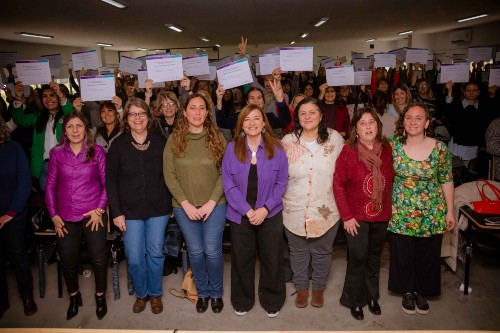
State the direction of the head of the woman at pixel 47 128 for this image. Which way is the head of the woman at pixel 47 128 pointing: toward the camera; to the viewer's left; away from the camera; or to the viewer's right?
toward the camera

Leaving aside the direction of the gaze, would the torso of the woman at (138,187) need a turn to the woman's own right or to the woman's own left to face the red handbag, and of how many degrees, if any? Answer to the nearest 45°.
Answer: approximately 90° to the woman's own left

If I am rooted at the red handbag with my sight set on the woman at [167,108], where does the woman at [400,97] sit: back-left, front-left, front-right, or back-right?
front-right

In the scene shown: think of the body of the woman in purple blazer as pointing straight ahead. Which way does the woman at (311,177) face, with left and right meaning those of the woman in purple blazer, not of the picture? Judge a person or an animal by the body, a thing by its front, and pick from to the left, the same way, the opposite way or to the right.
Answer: the same way

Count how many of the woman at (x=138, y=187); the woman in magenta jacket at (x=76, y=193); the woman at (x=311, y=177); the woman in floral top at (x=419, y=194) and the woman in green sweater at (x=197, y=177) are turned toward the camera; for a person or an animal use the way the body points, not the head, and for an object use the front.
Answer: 5

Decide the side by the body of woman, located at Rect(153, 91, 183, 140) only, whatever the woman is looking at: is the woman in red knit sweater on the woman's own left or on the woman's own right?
on the woman's own left

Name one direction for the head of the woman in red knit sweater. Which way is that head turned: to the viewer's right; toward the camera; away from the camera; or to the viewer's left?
toward the camera

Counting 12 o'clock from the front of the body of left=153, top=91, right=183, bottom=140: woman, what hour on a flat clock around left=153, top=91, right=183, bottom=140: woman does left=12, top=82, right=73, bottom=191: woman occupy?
left=12, top=82, right=73, bottom=191: woman is roughly at 4 o'clock from left=153, top=91, right=183, bottom=140: woman.

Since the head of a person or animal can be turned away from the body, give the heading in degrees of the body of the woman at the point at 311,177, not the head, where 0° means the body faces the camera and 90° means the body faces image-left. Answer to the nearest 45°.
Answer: approximately 0°

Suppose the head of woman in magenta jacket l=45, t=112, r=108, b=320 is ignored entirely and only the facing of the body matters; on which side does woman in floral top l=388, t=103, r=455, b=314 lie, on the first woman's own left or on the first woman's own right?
on the first woman's own left

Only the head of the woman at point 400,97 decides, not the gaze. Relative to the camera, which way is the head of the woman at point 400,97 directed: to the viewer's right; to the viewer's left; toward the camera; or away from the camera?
toward the camera

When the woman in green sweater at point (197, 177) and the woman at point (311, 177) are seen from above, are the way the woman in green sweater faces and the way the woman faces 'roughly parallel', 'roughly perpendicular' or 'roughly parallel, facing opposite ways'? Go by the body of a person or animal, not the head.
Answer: roughly parallel

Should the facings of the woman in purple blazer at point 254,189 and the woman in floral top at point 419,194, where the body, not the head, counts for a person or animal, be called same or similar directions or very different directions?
same or similar directions

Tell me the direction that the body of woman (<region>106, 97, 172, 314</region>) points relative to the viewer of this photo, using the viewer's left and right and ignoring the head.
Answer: facing the viewer

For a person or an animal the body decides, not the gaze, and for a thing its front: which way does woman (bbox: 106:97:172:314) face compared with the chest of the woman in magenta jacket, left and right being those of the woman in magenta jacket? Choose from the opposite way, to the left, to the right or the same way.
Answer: the same way

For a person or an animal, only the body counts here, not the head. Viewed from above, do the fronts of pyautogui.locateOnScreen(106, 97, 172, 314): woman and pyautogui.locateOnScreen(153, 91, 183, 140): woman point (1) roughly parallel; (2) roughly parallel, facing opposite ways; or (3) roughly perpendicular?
roughly parallel

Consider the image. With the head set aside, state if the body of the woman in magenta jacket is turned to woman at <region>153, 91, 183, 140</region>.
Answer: no

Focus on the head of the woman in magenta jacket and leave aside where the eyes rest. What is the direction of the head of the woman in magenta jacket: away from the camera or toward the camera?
toward the camera

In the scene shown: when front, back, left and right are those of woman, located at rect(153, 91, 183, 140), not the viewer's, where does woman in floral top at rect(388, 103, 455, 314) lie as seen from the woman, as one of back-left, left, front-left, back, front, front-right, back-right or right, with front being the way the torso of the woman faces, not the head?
front-left

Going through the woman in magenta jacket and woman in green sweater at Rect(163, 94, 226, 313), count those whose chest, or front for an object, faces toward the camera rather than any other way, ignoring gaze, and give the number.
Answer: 2

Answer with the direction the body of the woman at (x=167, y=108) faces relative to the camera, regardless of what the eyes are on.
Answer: toward the camera

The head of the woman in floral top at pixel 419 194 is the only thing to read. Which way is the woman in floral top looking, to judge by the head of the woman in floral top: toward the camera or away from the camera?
toward the camera
